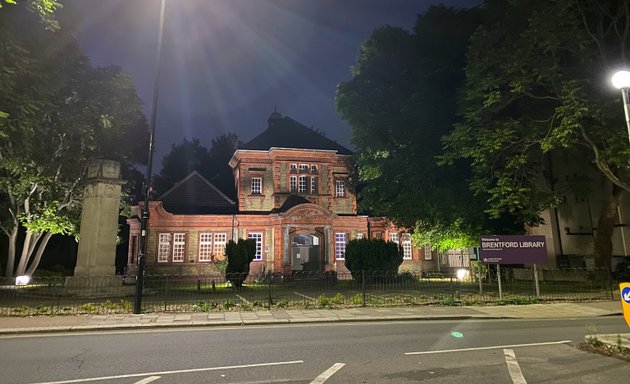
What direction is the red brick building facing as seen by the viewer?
toward the camera

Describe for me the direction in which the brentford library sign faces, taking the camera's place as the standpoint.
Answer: facing the viewer

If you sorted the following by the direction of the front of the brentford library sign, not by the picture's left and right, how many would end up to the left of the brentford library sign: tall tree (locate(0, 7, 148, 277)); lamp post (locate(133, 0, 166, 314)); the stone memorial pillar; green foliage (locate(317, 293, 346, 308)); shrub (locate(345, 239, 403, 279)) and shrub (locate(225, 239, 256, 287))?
0

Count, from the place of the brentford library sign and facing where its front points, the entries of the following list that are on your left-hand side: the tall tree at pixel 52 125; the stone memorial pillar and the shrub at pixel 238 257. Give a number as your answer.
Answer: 0

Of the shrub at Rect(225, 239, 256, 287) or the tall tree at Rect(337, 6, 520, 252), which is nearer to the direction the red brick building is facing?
the shrub

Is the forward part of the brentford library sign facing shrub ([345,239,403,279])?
no

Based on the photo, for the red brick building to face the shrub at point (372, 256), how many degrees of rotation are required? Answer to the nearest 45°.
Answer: approximately 45° to its left

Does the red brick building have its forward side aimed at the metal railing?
yes

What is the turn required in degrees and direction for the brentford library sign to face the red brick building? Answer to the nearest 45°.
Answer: approximately 135° to its right

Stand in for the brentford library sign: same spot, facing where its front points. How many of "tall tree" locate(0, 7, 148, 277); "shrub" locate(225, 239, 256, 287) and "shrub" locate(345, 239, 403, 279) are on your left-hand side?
0

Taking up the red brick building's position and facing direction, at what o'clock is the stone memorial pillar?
The stone memorial pillar is roughly at 1 o'clock from the red brick building.

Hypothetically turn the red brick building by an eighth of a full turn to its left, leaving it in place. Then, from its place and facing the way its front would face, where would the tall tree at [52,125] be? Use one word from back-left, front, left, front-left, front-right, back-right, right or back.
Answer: right

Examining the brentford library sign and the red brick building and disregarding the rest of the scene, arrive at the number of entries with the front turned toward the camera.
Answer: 2

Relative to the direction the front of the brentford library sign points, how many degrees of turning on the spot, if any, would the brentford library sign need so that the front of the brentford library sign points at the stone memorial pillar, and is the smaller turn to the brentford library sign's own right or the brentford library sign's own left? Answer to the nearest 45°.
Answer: approximately 90° to the brentford library sign's own right

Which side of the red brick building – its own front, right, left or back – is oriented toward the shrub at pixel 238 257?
front

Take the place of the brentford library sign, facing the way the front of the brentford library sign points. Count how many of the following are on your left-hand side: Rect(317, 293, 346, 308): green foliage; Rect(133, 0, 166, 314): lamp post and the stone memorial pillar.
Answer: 0
